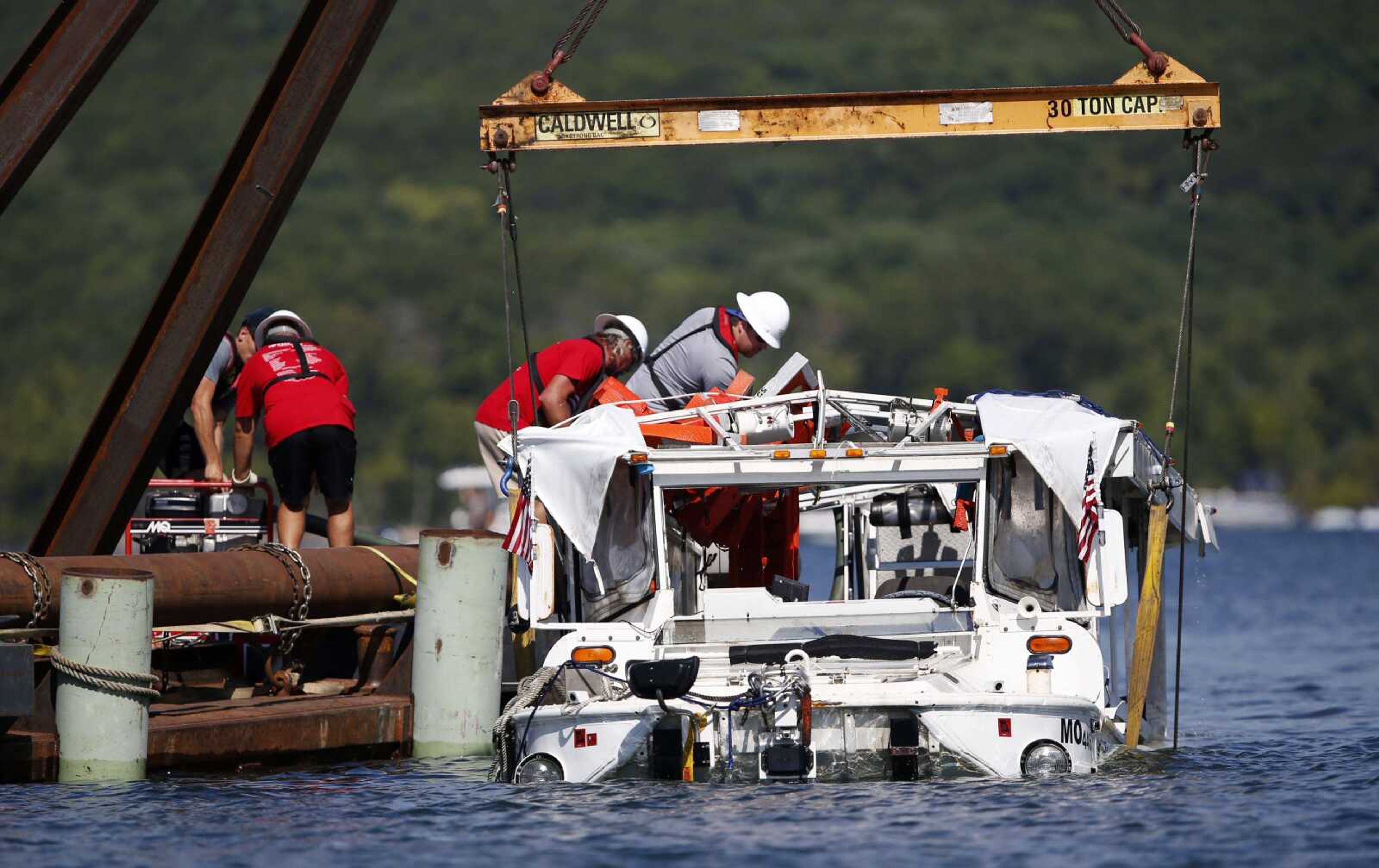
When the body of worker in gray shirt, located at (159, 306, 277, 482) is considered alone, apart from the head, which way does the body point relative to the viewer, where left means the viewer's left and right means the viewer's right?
facing to the right of the viewer

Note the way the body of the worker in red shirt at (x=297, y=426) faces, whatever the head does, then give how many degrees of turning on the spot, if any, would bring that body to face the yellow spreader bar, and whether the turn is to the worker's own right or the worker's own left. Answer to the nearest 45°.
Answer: approximately 135° to the worker's own right

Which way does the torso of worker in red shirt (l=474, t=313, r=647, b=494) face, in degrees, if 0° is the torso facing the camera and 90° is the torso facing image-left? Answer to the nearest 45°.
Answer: approximately 270°

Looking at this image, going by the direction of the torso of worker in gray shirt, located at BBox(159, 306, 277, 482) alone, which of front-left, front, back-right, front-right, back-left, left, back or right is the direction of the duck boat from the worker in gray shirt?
front-right

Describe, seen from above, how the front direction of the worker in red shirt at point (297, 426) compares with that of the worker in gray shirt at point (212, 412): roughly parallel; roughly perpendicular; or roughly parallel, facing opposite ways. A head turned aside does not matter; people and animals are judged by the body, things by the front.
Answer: roughly perpendicular

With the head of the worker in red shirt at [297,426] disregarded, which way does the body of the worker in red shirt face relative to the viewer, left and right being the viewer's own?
facing away from the viewer

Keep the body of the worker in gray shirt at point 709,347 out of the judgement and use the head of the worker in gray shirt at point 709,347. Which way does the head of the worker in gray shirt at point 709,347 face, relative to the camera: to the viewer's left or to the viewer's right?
to the viewer's right

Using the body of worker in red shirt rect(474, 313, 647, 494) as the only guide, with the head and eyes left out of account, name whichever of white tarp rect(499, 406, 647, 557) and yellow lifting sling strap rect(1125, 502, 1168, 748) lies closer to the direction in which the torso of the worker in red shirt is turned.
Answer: the yellow lifting sling strap

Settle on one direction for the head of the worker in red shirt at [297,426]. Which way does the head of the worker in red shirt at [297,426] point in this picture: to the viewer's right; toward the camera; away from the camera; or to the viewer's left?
away from the camera

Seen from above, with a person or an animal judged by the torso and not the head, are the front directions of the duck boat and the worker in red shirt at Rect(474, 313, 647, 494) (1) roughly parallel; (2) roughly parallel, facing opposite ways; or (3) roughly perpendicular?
roughly perpendicular
